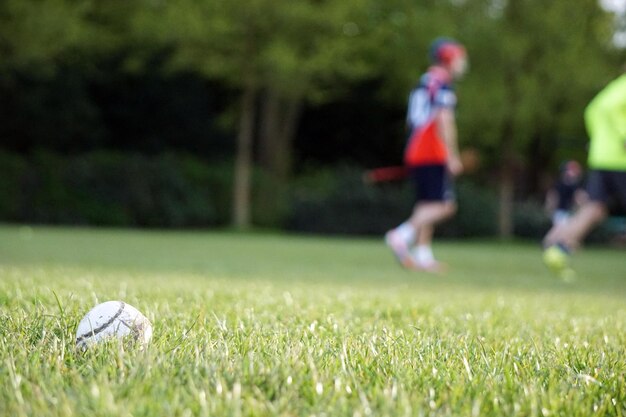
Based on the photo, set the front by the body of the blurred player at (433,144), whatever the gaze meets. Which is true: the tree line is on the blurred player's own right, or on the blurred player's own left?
on the blurred player's own left

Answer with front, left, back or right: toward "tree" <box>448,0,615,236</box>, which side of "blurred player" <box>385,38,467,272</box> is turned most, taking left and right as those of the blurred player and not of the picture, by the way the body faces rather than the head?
left

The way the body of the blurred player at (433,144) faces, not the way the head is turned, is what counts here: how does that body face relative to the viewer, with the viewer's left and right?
facing to the right of the viewer

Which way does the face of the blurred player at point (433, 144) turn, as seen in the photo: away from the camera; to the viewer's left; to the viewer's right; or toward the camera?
to the viewer's right
